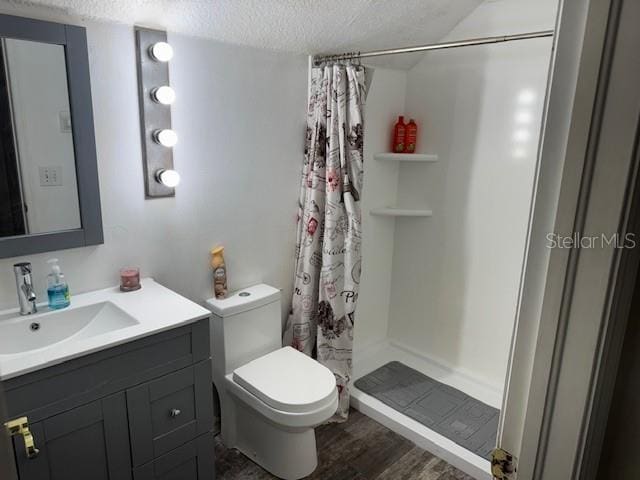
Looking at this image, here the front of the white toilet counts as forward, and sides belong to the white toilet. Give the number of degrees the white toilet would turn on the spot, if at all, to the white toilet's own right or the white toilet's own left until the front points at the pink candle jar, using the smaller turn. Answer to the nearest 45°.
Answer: approximately 135° to the white toilet's own right

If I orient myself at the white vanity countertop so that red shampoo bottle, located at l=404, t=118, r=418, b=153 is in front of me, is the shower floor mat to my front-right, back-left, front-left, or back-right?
front-right

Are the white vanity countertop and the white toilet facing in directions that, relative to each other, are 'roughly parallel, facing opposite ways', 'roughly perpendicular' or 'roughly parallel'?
roughly parallel

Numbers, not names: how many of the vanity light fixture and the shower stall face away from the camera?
0

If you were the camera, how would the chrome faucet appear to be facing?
facing the viewer and to the right of the viewer

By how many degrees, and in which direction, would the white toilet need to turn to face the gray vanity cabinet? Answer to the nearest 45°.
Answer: approximately 90° to its right

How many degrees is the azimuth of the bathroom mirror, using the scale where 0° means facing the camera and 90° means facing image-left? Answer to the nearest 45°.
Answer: approximately 315°

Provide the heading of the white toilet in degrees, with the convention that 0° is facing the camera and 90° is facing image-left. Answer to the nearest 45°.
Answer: approximately 315°
